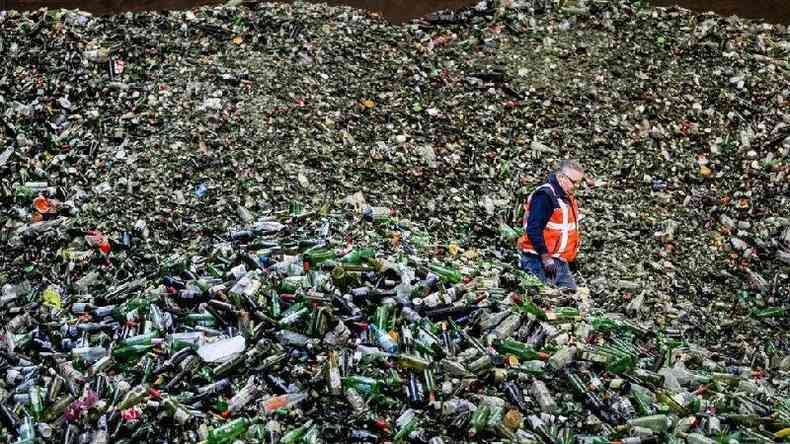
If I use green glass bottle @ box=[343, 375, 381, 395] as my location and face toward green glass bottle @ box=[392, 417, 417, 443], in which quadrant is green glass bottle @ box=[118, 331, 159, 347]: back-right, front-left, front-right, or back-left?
back-right

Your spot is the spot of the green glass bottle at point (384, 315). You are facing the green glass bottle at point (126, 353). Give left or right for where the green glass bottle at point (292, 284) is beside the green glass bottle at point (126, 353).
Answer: right

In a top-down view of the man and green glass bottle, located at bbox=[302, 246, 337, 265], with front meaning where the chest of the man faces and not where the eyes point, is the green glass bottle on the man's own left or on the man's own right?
on the man's own right

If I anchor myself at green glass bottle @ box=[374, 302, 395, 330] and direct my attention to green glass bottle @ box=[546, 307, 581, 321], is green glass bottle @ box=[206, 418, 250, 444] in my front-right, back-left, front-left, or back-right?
back-right

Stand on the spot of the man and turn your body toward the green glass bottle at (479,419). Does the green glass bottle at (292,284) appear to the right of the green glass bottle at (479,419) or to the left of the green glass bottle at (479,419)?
right
